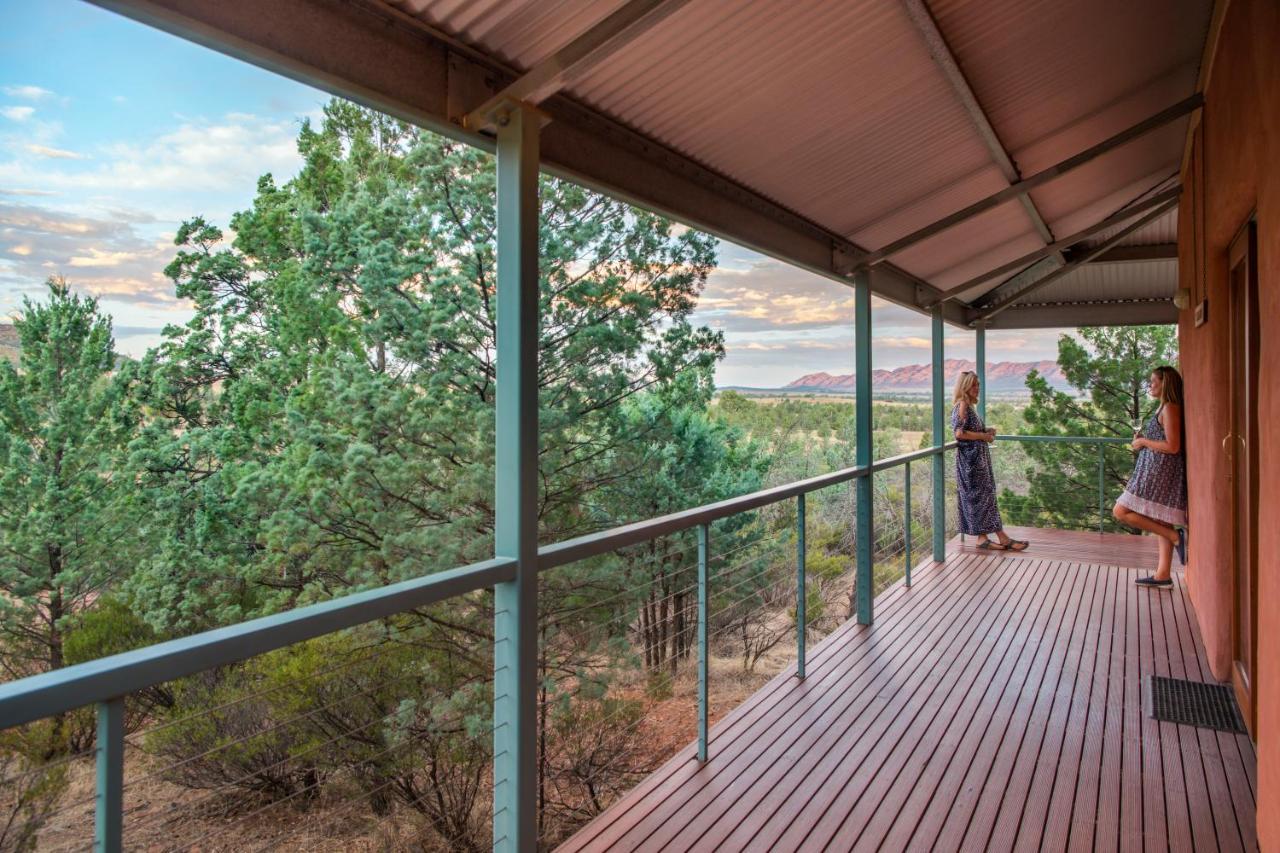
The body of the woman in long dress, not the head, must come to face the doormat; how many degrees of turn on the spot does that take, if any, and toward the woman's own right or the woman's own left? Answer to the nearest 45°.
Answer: approximately 90° to the woman's own right

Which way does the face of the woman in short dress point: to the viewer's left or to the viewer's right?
to the viewer's left

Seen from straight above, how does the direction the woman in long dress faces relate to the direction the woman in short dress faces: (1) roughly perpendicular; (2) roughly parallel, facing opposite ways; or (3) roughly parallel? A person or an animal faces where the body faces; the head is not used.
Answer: roughly parallel, facing opposite ways

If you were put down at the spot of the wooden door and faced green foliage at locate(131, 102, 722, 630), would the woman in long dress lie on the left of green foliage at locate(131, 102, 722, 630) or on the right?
right

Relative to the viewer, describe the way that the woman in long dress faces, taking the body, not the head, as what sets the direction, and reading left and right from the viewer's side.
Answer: facing to the right of the viewer

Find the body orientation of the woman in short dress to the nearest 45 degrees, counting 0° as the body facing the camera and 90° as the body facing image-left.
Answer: approximately 90°

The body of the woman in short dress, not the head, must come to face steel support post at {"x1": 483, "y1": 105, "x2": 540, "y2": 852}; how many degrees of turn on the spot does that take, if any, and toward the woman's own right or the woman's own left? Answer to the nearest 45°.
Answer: approximately 90° to the woman's own left
